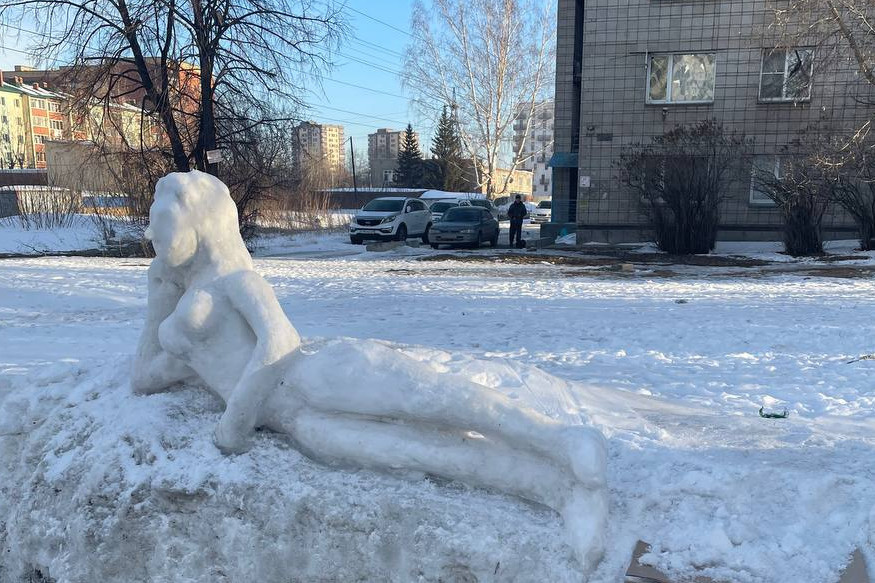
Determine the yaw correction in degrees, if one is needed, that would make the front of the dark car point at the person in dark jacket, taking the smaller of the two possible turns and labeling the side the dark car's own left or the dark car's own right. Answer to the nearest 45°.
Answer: approximately 135° to the dark car's own left

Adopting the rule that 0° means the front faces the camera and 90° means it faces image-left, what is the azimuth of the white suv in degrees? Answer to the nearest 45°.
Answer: approximately 45°

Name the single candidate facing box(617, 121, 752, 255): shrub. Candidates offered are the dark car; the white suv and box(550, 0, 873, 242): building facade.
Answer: the building facade

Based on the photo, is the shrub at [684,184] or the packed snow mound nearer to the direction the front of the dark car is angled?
the packed snow mound

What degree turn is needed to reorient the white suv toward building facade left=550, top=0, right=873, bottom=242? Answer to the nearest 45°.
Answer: approximately 135° to its left

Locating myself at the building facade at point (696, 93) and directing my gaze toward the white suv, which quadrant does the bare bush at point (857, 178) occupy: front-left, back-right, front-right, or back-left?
back-left

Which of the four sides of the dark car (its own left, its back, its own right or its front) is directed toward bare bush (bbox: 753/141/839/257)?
left

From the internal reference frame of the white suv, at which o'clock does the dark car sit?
The dark car is roughly at 9 o'clock from the white suv.

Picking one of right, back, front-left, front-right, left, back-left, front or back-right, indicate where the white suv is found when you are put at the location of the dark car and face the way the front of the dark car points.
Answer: right

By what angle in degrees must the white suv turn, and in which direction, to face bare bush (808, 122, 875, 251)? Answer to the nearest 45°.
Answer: approximately 90° to its left

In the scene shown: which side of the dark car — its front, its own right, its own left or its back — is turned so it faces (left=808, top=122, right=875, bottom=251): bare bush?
left

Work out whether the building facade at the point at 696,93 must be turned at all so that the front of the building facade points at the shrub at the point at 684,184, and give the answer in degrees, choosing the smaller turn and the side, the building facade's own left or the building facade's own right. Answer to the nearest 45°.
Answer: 0° — it already faces it
